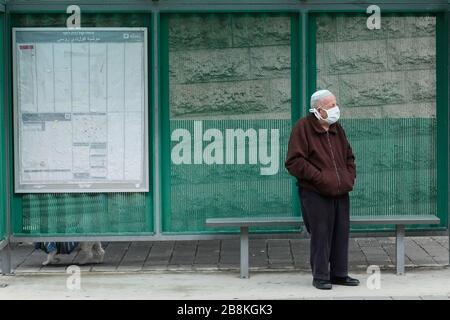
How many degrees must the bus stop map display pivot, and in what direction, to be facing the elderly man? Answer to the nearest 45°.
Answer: approximately 45° to its left

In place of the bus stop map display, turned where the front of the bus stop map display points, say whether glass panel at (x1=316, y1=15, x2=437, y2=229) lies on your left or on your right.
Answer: on your left

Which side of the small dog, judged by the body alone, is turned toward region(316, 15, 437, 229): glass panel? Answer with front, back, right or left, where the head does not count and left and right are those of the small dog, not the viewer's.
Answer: back

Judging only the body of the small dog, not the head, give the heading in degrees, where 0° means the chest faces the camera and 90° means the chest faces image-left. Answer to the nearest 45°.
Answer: approximately 90°

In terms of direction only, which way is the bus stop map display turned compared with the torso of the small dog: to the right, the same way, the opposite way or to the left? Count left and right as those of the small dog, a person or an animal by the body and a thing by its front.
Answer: to the left

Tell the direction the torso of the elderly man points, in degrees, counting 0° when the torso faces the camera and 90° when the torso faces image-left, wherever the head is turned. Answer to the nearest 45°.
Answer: approximately 315°

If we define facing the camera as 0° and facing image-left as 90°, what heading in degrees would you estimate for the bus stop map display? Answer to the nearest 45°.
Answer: approximately 0°
